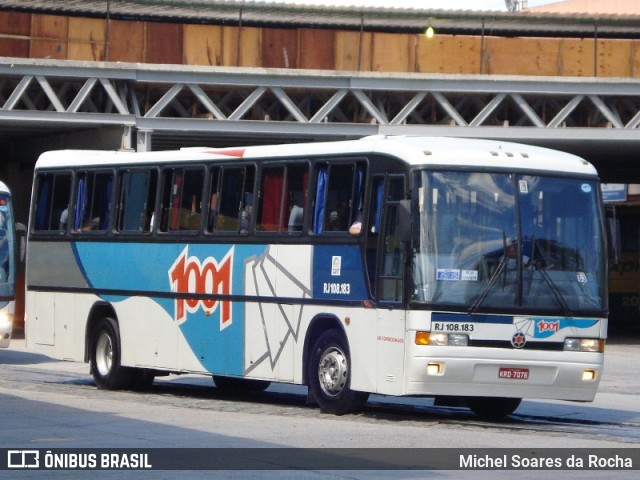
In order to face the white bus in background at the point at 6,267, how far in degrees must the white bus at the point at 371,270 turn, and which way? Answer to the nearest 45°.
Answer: approximately 180°

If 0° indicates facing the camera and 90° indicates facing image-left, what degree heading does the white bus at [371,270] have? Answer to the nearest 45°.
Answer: approximately 315°
